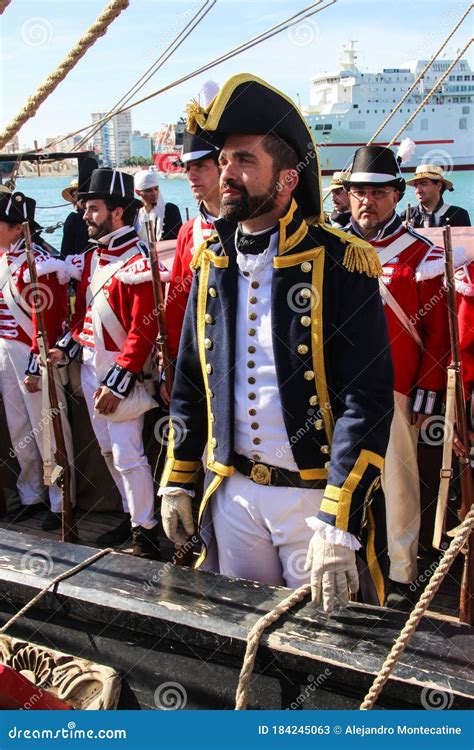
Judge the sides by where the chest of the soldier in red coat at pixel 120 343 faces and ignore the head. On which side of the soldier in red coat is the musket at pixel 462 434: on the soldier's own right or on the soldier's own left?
on the soldier's own left

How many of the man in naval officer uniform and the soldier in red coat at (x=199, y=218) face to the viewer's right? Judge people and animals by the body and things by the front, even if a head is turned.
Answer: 0

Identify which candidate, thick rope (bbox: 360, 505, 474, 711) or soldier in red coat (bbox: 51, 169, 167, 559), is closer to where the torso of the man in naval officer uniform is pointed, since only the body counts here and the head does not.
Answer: the thick rope

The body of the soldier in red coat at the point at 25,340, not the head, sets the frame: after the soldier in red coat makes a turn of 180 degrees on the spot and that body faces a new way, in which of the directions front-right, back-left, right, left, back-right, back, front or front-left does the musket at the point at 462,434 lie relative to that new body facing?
right

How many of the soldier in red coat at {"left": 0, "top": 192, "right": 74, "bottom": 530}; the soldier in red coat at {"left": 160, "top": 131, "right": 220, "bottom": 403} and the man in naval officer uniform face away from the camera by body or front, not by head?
0

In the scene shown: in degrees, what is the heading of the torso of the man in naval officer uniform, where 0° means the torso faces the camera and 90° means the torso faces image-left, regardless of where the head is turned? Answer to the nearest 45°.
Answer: approximately 45°

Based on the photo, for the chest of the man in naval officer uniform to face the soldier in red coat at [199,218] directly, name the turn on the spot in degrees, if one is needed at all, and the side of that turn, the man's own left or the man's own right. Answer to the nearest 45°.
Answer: approximately 135° to the man's own right

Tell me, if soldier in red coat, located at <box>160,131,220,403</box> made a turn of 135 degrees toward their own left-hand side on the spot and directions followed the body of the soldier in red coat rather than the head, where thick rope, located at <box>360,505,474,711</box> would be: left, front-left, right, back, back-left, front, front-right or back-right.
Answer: right

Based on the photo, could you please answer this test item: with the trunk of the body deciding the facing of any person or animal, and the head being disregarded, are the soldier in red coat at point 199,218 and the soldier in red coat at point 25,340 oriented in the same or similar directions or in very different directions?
same or similar directions

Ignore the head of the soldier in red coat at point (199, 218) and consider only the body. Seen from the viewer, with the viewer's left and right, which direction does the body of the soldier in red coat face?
facing the viewer and to the left of the viewer
